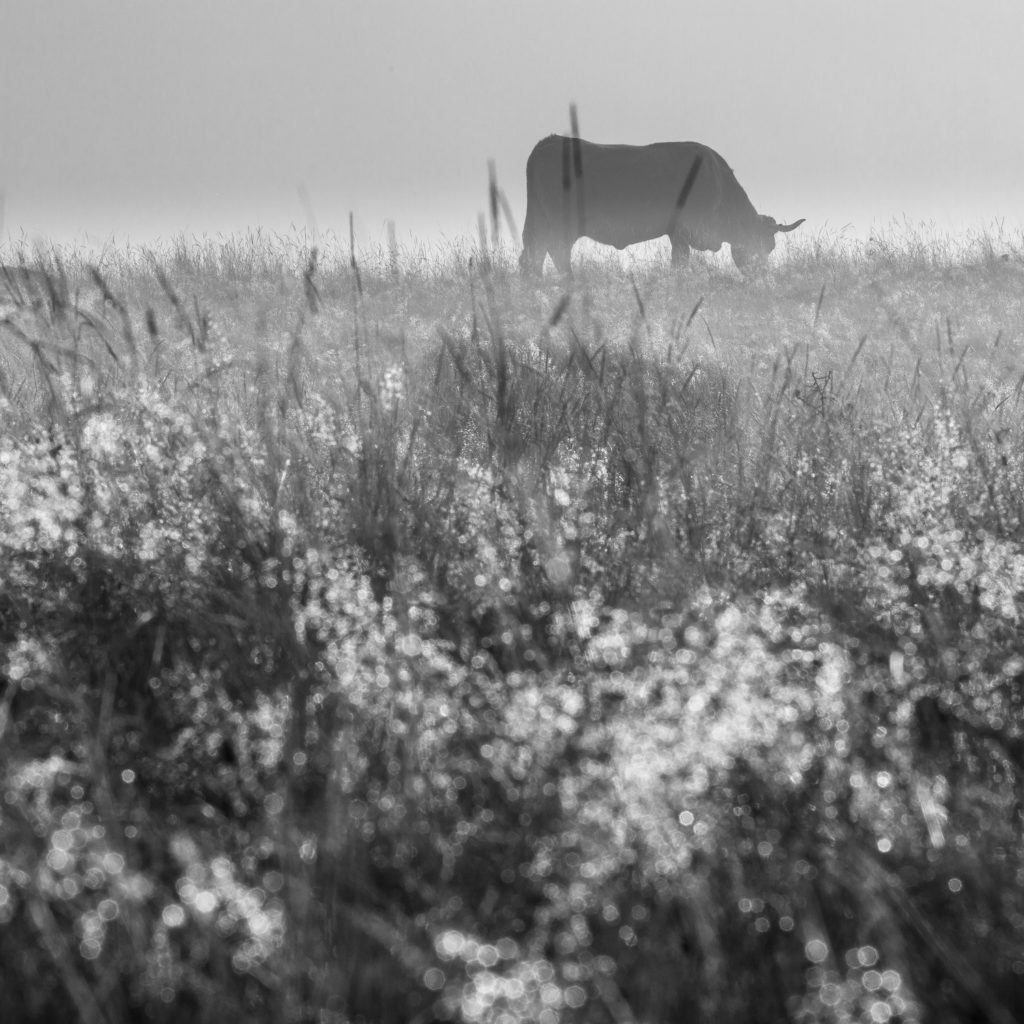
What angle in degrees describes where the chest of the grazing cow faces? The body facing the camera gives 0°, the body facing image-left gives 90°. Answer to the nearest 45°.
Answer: approximately 270°
